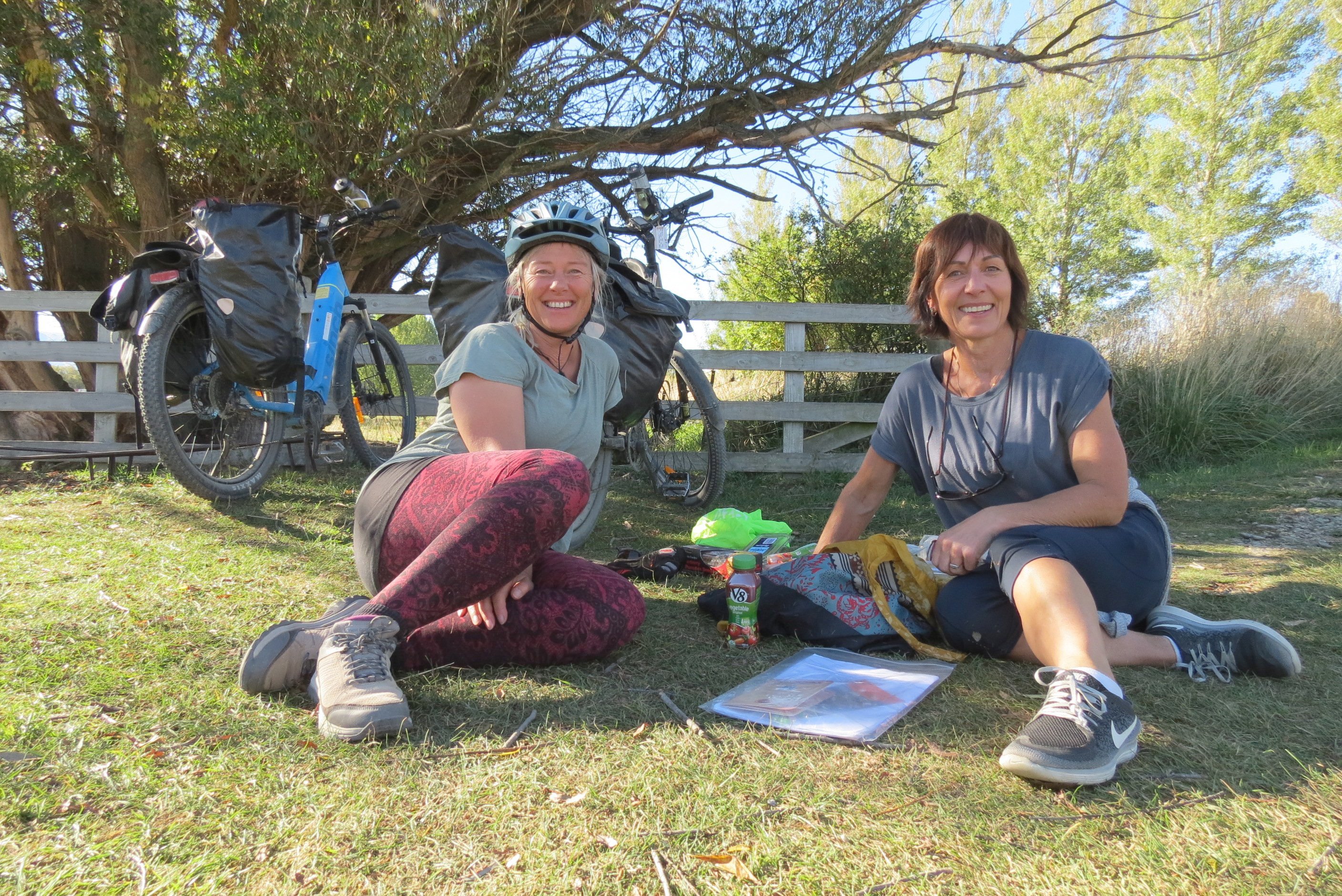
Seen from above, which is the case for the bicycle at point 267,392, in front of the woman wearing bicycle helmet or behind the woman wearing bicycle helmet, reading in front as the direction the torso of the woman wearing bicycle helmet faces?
behind

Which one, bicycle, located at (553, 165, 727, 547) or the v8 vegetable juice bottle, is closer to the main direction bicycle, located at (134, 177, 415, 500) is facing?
the bicycle

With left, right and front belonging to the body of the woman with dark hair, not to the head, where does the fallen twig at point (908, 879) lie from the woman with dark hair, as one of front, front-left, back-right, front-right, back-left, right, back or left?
front

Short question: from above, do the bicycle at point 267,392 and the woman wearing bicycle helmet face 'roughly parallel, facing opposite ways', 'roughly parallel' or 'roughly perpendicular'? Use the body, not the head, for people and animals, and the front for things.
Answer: roughly perpendicular

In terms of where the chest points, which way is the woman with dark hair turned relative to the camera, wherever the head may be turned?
toward the camera

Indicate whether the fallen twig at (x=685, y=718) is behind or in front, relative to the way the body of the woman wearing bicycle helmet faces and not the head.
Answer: in front

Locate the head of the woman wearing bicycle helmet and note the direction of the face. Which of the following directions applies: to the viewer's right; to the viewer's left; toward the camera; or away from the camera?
toward the camera

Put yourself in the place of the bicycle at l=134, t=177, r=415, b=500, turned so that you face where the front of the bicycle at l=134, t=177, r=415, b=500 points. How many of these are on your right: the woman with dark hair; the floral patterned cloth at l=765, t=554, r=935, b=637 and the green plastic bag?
3

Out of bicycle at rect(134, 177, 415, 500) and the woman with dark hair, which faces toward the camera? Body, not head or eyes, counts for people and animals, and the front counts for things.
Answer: the woman with dark hair

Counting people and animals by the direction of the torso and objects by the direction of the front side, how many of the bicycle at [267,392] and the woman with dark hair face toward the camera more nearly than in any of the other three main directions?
1

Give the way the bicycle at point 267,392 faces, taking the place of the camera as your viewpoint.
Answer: facing away from the viewer and to the right of the viewer

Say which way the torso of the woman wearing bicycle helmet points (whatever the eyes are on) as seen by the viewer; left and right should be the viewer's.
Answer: facing the viewer and to the right of the viewer

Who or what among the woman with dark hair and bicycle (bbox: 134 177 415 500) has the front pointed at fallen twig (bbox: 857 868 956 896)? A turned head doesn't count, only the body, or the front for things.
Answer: the woman with dark hair

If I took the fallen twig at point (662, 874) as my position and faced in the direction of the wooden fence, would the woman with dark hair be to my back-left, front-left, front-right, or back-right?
front-right

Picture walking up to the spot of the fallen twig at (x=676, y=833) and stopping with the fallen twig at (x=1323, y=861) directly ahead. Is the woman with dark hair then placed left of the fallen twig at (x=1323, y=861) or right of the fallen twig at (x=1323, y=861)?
left

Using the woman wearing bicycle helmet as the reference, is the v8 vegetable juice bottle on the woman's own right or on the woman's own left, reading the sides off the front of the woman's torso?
on the woman's own left
